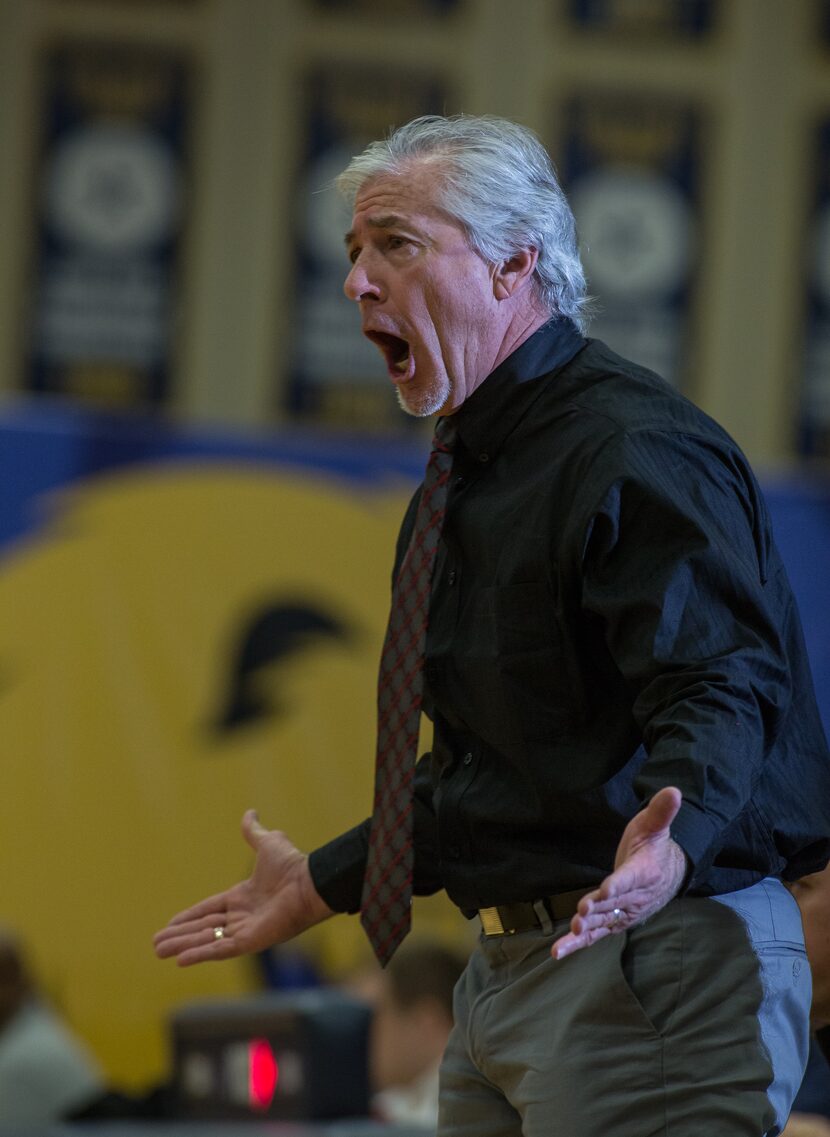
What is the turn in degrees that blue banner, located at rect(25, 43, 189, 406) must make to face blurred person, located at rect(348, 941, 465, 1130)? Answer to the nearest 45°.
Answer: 0° — it already faces them

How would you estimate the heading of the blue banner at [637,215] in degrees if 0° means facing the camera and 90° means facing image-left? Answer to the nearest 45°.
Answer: approximately 0°

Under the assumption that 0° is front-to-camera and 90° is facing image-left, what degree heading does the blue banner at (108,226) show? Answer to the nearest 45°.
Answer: approximately 0°

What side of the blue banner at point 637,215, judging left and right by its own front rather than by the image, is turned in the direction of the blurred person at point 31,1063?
front

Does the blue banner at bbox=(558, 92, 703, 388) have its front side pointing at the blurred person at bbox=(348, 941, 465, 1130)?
yes

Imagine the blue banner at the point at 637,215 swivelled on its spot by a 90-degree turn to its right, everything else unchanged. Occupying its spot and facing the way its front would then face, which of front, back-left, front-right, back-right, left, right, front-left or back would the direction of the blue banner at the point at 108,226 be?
front

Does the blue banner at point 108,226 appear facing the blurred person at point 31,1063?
yes
